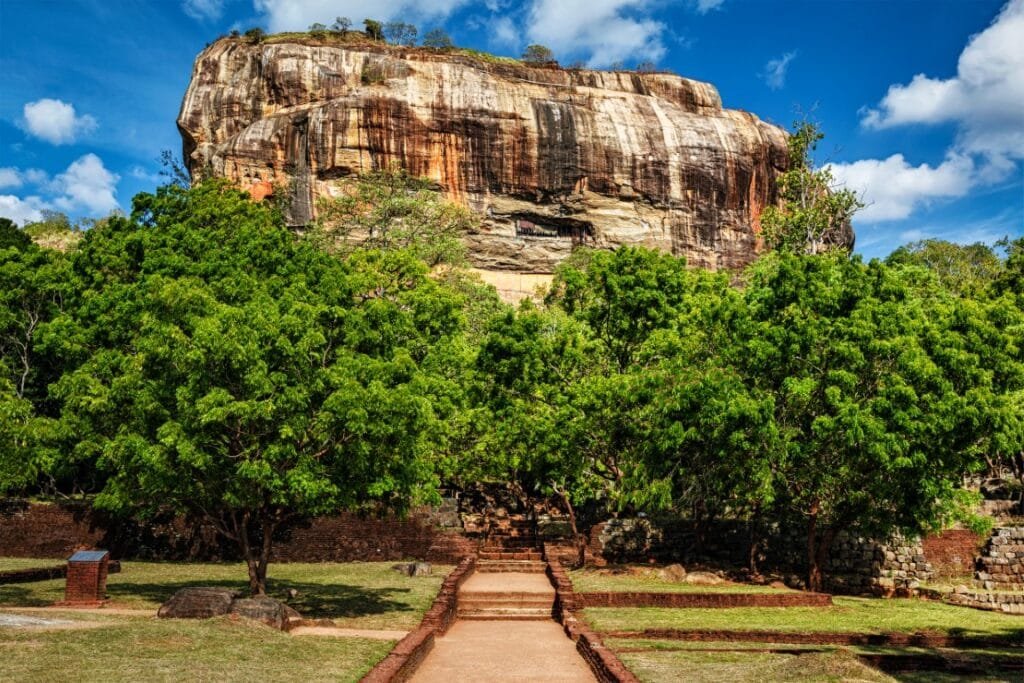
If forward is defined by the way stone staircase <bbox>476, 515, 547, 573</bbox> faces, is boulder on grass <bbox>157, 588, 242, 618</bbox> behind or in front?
in front

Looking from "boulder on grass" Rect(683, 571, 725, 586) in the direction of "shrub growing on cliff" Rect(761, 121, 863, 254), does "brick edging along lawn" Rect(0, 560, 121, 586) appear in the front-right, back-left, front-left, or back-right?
back-left

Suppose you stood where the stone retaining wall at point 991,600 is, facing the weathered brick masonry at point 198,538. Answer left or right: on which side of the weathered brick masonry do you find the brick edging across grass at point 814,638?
left

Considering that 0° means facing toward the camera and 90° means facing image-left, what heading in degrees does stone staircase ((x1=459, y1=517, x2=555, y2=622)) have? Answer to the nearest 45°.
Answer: approximately 0°

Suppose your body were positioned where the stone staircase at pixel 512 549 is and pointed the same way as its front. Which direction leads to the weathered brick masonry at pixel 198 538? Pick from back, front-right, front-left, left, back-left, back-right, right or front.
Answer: right

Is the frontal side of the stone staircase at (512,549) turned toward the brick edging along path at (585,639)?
yes

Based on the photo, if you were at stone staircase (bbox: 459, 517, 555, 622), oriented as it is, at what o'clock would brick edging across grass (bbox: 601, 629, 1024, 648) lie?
The brick edging across grass is roughly at 11 o'clock from the stone staircase.

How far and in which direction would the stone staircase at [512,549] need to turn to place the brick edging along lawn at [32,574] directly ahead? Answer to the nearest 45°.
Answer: approximately 45° to its right

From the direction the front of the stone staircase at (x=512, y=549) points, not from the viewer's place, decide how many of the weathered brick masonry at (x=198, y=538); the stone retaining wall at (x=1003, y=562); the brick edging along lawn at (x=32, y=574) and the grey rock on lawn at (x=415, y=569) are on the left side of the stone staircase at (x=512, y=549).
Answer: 1

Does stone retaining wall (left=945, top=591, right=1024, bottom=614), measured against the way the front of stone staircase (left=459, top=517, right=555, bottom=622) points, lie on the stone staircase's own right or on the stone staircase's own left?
on the stone staircase's own left

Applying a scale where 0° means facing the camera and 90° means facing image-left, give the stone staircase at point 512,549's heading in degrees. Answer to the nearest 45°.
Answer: approximately 0°

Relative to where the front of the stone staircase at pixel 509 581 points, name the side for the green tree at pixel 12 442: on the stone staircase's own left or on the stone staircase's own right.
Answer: on the stone staircase's own right

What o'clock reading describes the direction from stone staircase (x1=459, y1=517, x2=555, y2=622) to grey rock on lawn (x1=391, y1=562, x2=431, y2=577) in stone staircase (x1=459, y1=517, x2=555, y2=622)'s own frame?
The grey rock on lawn is roughly at 4 o'clock from the stone staircase.
